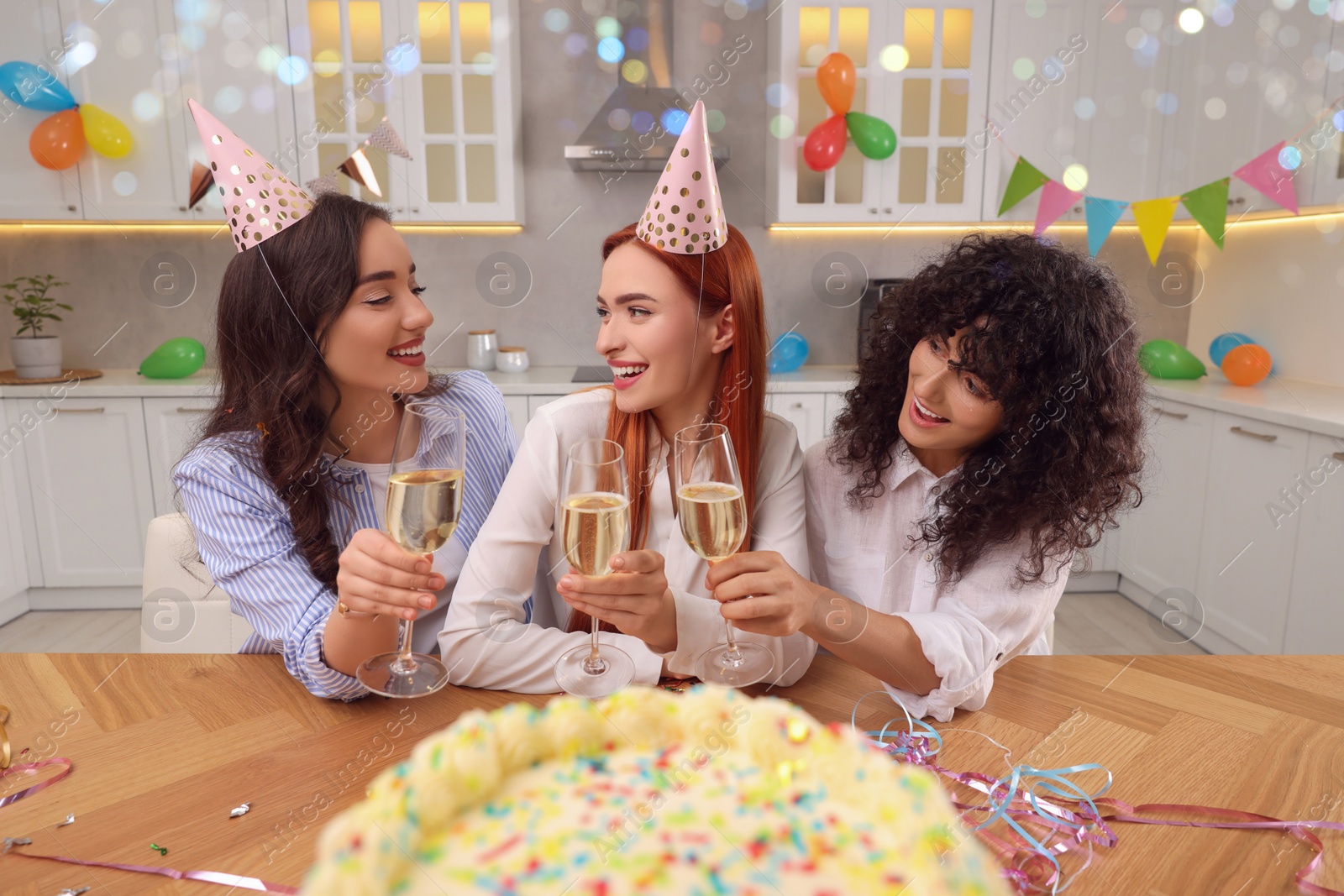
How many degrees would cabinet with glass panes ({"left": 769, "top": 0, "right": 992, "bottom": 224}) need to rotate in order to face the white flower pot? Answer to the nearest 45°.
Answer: approximately 90° to its right

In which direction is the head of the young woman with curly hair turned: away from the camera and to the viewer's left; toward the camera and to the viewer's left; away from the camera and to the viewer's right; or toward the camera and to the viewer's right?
toward the camera and to the viewer's left

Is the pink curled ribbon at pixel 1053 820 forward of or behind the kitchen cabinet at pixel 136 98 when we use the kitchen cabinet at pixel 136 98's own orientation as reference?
forward

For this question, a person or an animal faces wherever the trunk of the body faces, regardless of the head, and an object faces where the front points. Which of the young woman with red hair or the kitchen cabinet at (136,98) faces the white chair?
the kitchen cabinet

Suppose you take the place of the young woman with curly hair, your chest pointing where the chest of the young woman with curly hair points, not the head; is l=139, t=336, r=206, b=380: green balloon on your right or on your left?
on your right

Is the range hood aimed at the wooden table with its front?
yes
